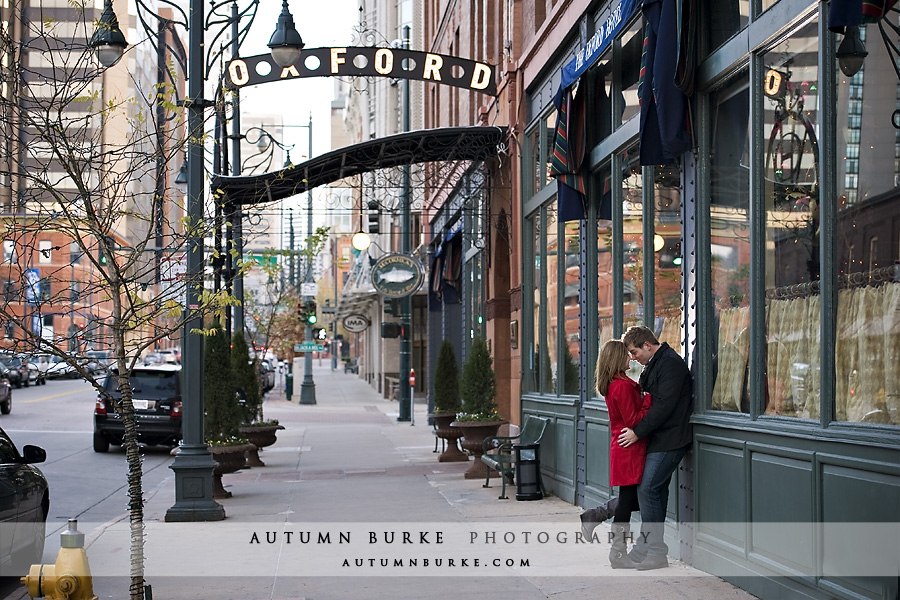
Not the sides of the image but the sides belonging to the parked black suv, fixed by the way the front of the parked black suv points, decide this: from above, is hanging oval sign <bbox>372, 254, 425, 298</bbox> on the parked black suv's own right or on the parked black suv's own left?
on the parked black suv's own right

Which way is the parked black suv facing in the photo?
away from the camera

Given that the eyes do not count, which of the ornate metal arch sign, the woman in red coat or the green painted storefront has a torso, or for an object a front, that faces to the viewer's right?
the woman in red coat

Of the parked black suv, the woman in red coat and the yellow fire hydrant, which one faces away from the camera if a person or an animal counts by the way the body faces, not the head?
the parked black suv

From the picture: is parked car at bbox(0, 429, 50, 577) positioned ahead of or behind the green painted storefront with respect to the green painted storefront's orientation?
ahead

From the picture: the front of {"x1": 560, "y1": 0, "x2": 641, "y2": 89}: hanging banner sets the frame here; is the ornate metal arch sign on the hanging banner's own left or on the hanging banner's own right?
on the hanging banner's own right

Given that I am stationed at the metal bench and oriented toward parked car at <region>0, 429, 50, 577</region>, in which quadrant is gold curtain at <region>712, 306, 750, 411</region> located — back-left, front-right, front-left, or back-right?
front-left

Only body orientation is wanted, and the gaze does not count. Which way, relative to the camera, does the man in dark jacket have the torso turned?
to the viewer's left

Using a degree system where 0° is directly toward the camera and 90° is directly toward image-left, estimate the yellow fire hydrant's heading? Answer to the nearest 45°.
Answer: approximately 90°

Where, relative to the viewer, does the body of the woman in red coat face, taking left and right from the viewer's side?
facing to the right of the viewer

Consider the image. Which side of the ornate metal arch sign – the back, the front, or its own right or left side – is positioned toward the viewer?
front

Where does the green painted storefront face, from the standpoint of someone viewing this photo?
facing the viewer and to the left of the viewer

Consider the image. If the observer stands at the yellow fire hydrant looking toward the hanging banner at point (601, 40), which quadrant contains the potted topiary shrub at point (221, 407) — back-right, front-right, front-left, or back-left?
front-left

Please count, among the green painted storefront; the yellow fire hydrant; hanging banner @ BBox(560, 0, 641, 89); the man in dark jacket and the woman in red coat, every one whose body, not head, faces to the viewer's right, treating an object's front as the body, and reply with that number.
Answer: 1

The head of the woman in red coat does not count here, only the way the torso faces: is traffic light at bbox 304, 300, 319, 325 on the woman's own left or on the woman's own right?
on the woman's own left

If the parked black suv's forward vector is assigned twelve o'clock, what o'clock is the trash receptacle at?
The trash receptacle is roughly at 5 o'clock from the parked black suv.

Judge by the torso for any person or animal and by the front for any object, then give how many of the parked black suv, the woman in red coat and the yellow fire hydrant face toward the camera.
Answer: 0
